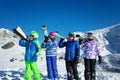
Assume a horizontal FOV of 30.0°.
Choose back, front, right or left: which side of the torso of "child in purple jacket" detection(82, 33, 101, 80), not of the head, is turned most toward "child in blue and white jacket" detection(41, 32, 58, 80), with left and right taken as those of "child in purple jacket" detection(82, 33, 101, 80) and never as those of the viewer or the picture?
right

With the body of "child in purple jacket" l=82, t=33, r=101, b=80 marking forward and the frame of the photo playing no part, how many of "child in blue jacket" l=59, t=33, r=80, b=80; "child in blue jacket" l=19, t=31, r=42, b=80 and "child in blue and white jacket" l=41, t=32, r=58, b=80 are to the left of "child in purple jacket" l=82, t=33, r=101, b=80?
0

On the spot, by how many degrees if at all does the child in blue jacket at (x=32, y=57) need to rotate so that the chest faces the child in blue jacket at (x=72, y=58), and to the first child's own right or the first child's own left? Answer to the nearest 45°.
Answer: approximately 135° to the first child's own left

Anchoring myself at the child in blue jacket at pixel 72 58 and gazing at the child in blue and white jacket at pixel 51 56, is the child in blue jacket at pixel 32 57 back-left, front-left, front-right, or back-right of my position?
front-left

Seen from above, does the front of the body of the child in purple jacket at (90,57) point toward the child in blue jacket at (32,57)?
no

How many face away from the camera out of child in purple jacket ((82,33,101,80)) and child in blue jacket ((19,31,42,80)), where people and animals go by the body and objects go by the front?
0

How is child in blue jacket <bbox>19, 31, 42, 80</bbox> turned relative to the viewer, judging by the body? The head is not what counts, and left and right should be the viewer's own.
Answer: facing the viewer and to the left of the viewer

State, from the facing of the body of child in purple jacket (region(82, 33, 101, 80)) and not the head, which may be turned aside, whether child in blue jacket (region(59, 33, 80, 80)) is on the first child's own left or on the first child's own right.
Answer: on the first child's own right

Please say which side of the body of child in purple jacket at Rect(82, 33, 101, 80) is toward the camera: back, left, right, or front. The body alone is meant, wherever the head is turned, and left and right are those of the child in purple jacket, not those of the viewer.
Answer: front

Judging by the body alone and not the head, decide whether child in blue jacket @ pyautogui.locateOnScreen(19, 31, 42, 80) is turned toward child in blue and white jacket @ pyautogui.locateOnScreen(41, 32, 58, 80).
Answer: no

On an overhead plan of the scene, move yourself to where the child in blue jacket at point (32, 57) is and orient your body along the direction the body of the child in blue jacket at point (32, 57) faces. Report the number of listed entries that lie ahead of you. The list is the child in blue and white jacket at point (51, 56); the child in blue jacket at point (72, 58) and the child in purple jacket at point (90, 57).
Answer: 0
